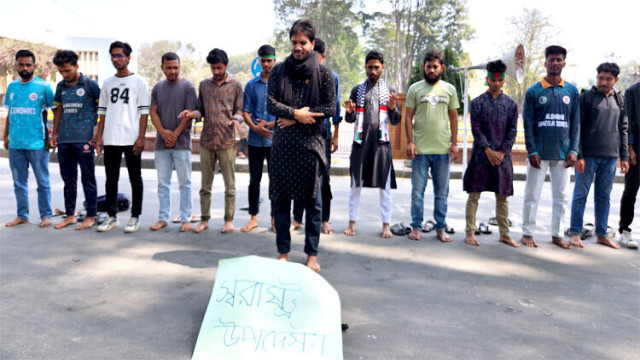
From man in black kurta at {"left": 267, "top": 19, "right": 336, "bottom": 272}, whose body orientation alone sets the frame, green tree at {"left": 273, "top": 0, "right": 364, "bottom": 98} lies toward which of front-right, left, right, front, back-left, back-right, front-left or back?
back

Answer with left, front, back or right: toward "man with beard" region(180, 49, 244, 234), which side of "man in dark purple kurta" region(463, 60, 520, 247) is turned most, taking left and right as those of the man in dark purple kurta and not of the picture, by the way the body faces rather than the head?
right

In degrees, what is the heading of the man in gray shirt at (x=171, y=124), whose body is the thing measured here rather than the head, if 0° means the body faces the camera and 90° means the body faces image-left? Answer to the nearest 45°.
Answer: approximately 0°

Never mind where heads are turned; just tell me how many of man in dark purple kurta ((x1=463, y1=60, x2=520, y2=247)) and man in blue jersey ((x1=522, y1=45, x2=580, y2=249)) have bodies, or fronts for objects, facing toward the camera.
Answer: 2

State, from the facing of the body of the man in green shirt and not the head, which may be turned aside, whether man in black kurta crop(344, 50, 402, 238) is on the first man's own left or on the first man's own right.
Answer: on the first man's own right

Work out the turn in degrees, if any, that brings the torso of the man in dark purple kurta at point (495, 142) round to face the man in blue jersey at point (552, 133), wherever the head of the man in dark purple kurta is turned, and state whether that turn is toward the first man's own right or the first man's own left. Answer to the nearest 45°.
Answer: approximately 90° to the first man's own left

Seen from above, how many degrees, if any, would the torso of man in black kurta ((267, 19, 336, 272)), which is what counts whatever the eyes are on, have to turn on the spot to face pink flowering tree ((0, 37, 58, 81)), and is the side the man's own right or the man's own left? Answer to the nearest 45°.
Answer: approximately 135° to the man's own right
